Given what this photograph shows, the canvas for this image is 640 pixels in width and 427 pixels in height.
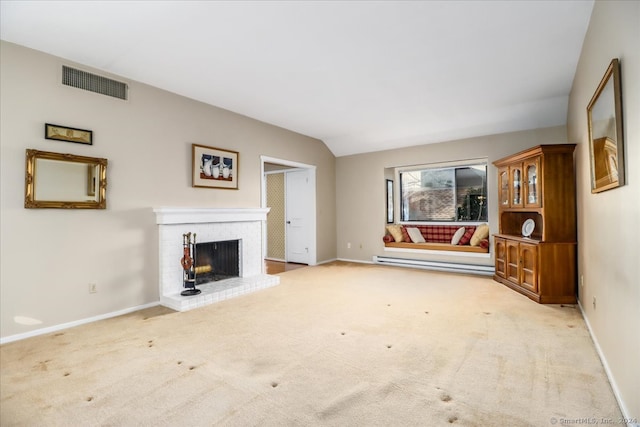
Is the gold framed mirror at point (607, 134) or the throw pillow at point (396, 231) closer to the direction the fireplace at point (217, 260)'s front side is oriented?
the gold framed mirror

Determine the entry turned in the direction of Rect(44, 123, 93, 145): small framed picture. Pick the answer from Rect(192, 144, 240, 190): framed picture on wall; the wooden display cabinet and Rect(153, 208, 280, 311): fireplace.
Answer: the wooden display cabinet

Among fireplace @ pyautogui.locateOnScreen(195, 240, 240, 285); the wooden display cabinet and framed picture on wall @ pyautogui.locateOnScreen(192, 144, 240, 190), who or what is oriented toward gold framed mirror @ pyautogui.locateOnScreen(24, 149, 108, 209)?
the wooden display cabinet

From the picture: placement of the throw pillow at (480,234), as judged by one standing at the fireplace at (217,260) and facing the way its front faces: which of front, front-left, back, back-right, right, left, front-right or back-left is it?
front-left

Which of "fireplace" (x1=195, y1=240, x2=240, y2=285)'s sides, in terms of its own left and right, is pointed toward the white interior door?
left

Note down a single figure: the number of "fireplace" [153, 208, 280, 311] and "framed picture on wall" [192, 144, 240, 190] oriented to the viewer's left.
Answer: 0

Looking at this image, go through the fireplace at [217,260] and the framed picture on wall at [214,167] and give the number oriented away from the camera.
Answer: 0

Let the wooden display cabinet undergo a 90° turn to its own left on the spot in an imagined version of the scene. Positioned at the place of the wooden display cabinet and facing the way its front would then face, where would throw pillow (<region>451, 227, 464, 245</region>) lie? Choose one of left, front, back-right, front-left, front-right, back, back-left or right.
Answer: back

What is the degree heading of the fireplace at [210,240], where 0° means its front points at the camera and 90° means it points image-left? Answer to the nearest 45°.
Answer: approximately 315°

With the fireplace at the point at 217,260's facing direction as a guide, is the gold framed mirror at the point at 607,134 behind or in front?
in front

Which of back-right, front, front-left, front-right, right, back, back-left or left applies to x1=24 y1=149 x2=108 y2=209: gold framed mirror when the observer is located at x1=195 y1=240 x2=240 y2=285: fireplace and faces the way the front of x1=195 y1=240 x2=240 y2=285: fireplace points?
right
